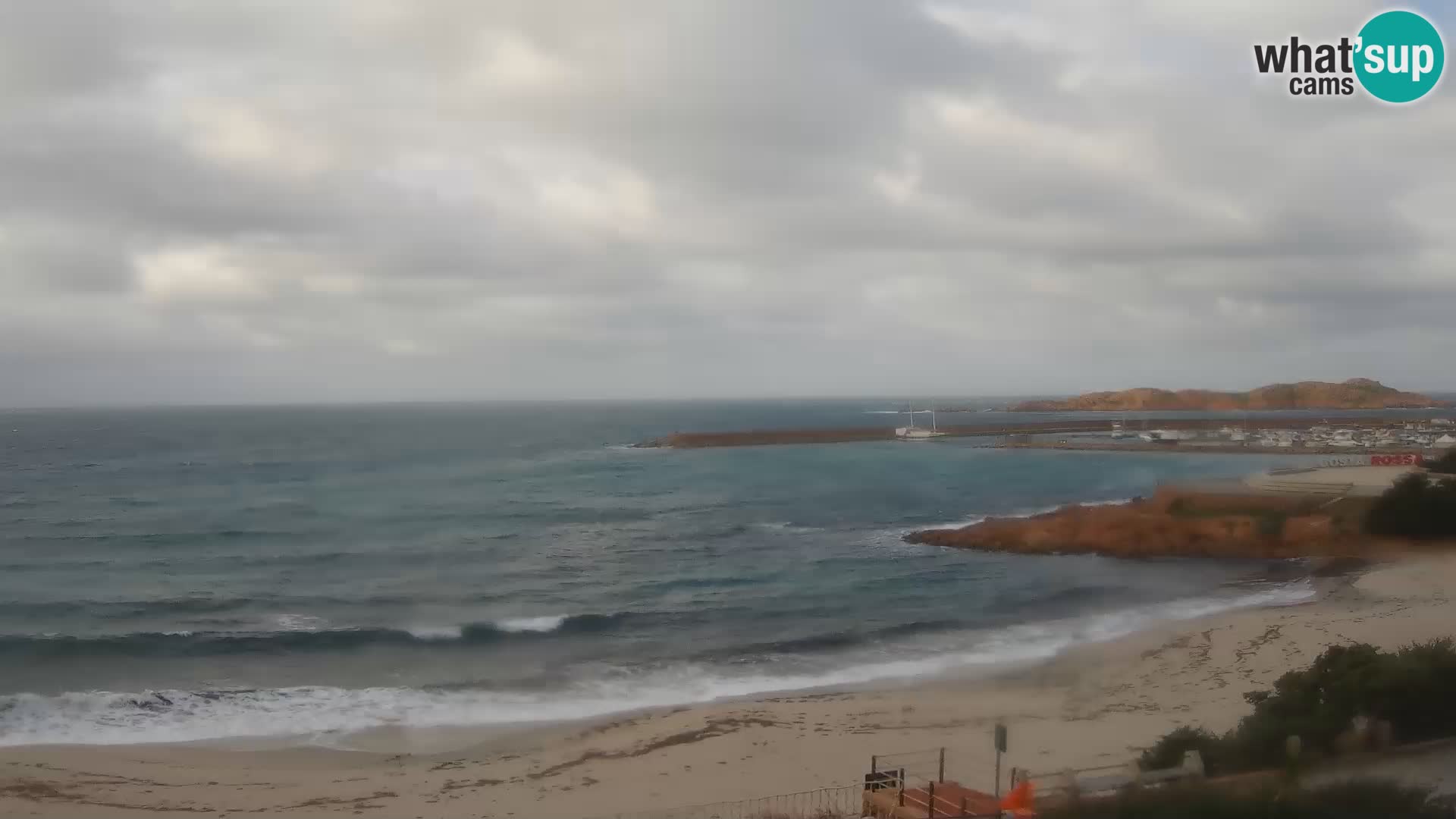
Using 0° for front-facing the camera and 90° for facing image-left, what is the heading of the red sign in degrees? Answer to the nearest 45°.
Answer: approximately 0°

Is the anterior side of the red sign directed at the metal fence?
yes

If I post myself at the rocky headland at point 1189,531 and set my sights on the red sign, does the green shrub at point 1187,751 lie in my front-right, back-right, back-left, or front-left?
back-right

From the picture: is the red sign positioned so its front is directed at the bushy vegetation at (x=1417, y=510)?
yes

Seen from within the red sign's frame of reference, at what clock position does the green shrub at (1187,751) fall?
The green shrub is roughly at 12 o'clock from the red sign.
